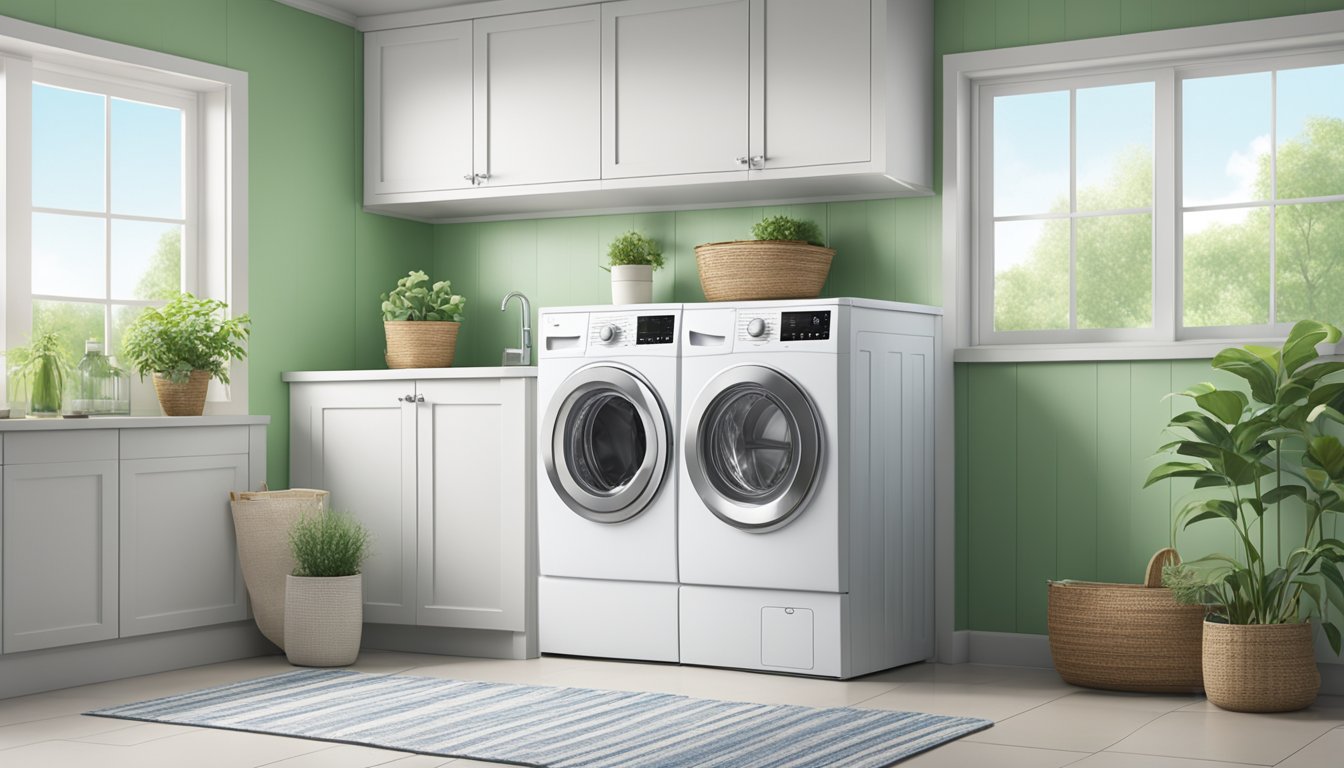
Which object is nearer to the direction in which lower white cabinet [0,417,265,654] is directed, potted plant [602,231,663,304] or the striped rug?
the striped rug

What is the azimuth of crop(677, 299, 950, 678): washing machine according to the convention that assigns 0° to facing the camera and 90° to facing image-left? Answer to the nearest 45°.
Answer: approximately 45°

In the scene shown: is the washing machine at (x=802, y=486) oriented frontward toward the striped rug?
yes

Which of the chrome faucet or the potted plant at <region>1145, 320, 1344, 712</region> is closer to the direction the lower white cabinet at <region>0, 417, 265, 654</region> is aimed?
the potted plant

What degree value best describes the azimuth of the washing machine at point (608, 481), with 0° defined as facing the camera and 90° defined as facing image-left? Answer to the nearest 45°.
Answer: approximately 45°

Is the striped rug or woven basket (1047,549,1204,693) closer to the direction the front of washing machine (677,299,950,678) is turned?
the striped rug

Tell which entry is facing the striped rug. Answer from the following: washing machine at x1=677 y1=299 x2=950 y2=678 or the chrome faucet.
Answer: the washing machine

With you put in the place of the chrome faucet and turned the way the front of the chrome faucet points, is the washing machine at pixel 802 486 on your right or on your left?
on your left

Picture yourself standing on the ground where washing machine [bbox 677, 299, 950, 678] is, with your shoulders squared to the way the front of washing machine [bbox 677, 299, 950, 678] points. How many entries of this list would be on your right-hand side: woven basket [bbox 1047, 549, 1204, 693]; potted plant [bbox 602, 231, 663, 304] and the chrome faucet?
2

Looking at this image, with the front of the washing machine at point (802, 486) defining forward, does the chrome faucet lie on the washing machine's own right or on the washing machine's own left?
on the washing machine's own right

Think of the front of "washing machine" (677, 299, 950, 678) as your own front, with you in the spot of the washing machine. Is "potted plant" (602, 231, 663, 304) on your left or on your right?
on your right

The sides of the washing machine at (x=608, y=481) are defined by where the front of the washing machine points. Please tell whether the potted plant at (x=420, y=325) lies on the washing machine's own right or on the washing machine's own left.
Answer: on the washing machine's own right
